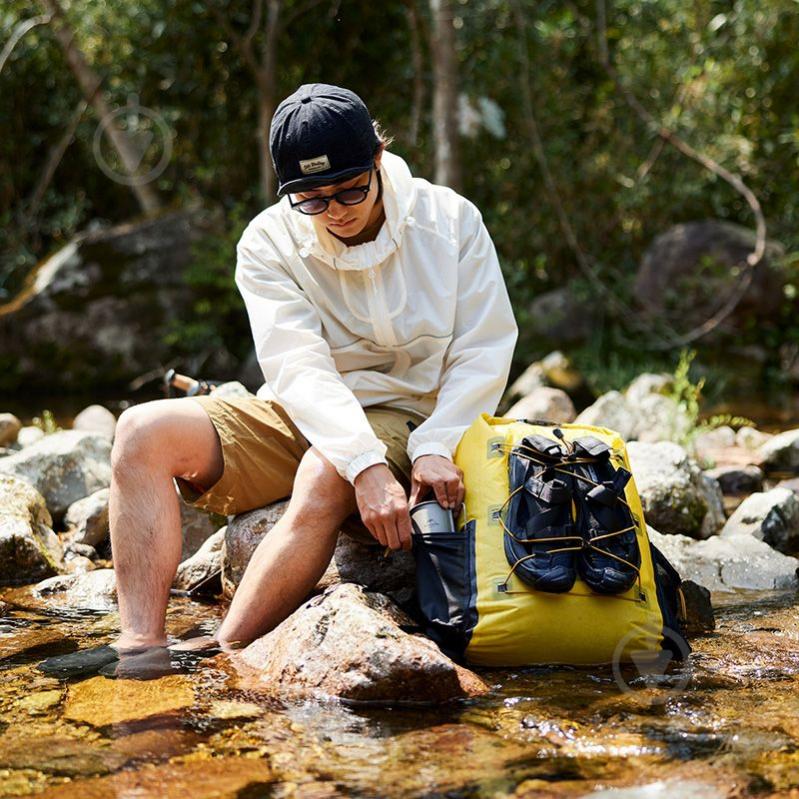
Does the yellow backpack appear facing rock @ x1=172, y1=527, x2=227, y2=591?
no

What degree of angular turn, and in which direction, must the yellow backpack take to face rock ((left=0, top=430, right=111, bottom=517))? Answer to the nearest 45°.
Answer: approximately 135° to its right

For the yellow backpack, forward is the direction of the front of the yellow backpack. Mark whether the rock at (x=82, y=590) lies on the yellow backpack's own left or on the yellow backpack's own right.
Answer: on the yellow backpack's own right

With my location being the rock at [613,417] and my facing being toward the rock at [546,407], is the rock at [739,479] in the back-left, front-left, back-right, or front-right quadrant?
back-left

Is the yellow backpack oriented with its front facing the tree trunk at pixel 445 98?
no

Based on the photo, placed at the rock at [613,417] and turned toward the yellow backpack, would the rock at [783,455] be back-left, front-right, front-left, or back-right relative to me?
front-left

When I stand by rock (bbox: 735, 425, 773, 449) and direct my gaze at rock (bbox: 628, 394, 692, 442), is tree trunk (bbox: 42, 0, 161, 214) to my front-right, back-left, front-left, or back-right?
front-right

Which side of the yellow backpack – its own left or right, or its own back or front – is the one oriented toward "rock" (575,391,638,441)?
back

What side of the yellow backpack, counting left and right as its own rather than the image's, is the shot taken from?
front

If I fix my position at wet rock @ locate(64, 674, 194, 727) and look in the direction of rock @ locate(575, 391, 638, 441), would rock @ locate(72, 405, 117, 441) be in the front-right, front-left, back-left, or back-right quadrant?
front-left

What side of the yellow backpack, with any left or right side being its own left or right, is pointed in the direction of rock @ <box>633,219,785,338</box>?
back

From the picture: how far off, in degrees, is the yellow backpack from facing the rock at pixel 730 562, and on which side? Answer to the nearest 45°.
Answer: approximately 135° to its left

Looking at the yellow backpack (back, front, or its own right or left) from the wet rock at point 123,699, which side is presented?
right
